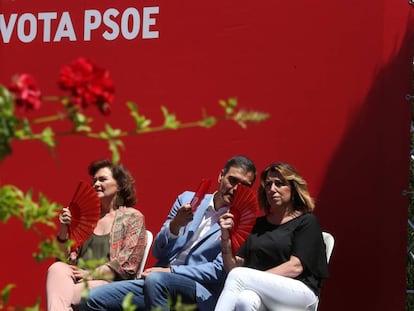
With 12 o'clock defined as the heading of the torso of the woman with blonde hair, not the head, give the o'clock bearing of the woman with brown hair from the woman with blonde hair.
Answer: The woman with brown hair is roughly at 2 o'clock from the woman with blonde hair.

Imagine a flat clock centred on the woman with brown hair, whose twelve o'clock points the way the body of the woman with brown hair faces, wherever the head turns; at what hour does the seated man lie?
The seated man is roughly at 8 o'clock from the woman with brown hair.

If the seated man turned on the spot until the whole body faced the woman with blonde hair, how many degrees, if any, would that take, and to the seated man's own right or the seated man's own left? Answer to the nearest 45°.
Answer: approximately 90° to the seated man's own left

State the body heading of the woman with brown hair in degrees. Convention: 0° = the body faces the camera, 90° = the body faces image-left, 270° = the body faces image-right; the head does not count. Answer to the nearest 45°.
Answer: approximately 45°

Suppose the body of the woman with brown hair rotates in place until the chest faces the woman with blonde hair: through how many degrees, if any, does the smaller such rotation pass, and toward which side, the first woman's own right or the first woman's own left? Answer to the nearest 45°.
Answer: approximately 90° to the first woman's own left

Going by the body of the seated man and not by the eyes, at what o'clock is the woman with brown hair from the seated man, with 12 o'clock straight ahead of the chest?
The woman with brown hair is roughly at 2 o'clock from the seated man.

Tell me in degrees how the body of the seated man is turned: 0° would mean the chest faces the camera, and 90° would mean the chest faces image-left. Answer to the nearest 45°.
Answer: approximately 45°
